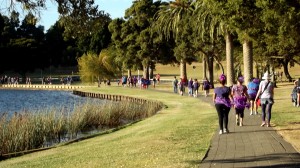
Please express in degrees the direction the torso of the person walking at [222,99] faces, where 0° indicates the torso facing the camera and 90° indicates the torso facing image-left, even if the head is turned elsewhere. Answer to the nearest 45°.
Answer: approximately 180°

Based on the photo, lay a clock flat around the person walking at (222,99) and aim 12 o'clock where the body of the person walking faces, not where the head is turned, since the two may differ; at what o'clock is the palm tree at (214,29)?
The palm tree is roughly at 12 o'clock from the person walking.
